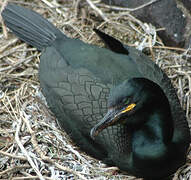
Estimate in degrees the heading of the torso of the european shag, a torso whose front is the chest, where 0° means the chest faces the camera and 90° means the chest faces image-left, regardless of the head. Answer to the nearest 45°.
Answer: approximately 315°

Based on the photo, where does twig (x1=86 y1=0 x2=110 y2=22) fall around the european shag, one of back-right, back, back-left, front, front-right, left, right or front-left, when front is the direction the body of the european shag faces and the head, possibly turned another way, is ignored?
back-left

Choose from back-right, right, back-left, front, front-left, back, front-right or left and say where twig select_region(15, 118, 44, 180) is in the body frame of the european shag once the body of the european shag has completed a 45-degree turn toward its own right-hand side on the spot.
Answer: right
